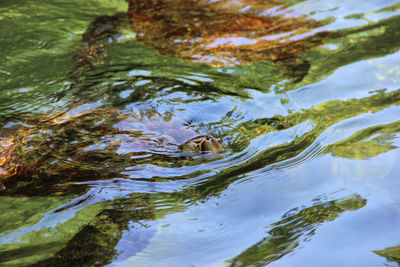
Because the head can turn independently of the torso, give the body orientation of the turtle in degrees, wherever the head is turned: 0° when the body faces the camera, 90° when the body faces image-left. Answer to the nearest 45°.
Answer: approximately 270°

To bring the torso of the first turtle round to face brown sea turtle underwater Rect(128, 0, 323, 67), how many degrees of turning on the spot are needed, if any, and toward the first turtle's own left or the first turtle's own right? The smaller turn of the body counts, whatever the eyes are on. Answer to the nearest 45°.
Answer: approximately 45° to the first turtle's own left
